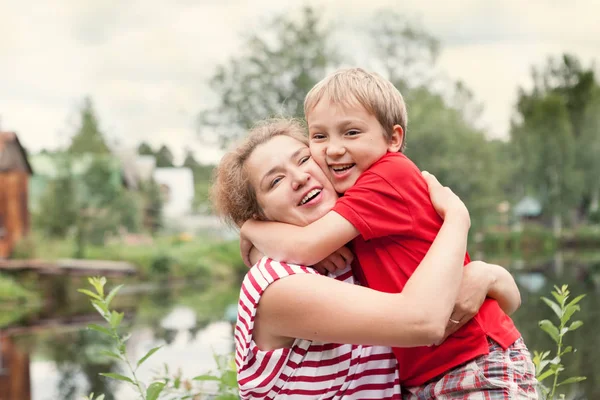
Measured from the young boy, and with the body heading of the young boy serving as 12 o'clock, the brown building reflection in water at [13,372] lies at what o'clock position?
The brown building reflection in water is roughly at 2 o'clock from the young boy.

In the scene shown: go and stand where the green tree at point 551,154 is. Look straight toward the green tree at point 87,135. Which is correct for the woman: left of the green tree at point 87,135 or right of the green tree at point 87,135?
left

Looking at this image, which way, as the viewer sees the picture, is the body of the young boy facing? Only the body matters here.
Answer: to the viewer's left

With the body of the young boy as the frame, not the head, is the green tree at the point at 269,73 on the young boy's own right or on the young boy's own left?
on the young boy's own right

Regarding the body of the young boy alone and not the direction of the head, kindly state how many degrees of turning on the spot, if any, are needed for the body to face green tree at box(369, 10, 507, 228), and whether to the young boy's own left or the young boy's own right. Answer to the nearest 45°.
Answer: approximately 90° to the young boy's own right

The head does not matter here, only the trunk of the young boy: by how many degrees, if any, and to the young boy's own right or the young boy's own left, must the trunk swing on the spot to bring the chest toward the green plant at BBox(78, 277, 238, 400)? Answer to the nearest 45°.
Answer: approximately 45° to the young boy's own right

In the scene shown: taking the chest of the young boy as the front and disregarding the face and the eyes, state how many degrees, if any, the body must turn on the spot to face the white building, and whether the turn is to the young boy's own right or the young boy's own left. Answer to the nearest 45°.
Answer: approximately 90° to the young boy's own right

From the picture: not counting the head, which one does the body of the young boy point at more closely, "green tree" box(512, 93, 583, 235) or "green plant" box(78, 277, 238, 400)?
the green plant

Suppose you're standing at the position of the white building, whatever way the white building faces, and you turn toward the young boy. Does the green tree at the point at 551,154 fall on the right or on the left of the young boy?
left
